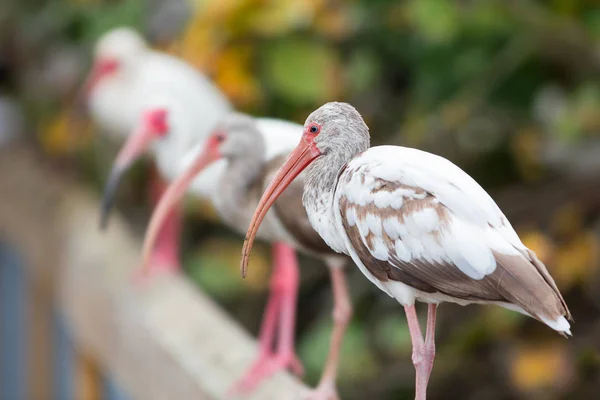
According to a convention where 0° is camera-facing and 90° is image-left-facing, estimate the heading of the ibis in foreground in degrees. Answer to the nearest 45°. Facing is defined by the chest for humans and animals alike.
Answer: approximately 90°

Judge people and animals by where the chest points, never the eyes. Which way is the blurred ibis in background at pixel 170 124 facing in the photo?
to the viewer's left

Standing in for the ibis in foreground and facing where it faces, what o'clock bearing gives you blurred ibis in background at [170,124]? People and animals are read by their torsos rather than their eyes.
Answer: The blurred ibis in background is roughly at 2 o'clock from the ibis in foreground.

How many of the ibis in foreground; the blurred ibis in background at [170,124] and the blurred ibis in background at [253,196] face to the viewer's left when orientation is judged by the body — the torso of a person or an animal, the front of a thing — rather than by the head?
3

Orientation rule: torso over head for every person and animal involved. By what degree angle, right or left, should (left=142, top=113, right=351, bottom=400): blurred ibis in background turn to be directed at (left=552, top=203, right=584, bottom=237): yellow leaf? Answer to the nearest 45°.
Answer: approximately 135° to its right

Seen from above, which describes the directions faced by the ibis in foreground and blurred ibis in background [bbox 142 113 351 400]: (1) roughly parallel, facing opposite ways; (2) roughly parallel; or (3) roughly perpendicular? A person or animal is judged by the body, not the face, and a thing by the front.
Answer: roughly parallel

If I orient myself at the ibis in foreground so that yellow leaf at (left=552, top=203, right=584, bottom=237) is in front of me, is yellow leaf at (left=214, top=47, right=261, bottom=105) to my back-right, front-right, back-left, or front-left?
front-left

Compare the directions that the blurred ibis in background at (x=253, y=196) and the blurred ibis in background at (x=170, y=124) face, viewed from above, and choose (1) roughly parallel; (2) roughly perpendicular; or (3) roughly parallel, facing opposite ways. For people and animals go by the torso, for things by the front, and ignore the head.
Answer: roughly parallel

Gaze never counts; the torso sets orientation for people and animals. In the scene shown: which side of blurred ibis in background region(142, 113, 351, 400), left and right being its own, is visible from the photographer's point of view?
left

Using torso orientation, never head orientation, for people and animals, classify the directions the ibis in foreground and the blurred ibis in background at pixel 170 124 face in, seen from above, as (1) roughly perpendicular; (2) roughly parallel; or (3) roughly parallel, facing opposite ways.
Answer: roughly parallel

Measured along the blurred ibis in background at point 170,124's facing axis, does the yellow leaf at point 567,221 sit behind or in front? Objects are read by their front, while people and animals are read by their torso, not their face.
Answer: behind
